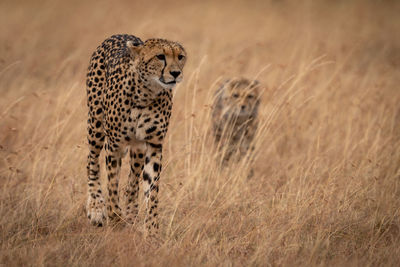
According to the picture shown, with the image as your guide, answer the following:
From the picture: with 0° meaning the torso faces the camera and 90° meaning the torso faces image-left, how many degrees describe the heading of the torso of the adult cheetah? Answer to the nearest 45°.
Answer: approximately 315°

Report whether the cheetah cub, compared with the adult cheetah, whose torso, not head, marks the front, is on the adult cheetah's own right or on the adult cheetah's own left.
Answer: on the adult cheetah's own left
